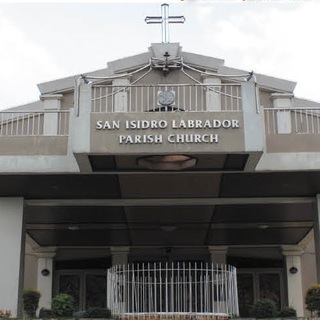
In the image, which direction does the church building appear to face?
toward the camera

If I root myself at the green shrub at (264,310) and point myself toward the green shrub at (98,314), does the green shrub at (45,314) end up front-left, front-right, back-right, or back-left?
front-right

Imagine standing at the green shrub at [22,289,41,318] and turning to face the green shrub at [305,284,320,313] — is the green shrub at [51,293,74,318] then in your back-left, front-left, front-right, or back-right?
front-right
